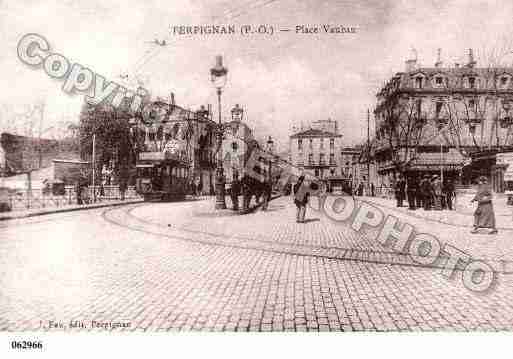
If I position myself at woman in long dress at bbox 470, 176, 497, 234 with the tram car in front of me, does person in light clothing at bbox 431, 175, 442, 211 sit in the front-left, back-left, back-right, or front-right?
front-right

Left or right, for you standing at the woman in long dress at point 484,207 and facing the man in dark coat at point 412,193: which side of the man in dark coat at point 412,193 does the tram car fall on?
left

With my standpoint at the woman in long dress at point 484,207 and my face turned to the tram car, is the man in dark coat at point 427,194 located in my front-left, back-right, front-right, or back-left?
front-right
